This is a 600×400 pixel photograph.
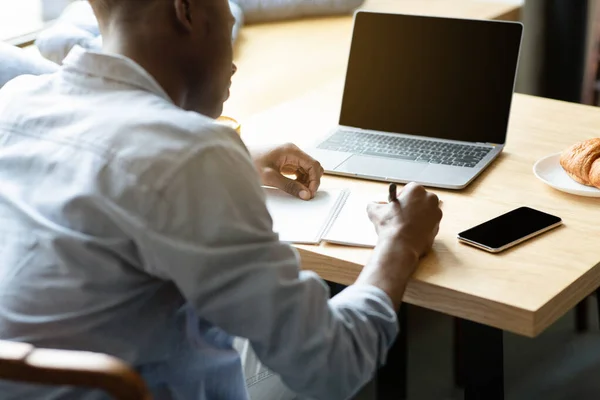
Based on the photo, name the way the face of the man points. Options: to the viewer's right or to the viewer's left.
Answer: to the viewer's right

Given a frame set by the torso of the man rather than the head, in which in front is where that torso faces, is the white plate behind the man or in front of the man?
in front

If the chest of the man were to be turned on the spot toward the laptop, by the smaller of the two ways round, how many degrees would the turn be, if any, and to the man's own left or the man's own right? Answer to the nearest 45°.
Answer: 0° — they already face it

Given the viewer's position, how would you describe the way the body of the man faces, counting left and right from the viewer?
facing away from the viewer and to the right of the viewer
